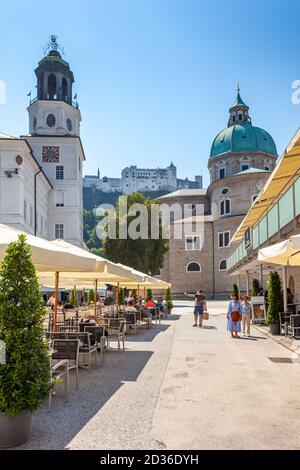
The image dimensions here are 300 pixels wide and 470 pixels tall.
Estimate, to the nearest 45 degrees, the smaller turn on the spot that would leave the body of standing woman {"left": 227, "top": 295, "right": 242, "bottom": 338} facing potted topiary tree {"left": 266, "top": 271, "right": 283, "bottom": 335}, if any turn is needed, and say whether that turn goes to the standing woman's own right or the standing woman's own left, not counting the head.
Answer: approximately 135° to the standing woman's own left

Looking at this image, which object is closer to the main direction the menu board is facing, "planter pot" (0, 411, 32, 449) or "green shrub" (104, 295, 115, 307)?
the planter pot

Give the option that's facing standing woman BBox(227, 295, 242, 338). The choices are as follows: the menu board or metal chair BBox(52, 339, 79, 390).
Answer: the menu board
